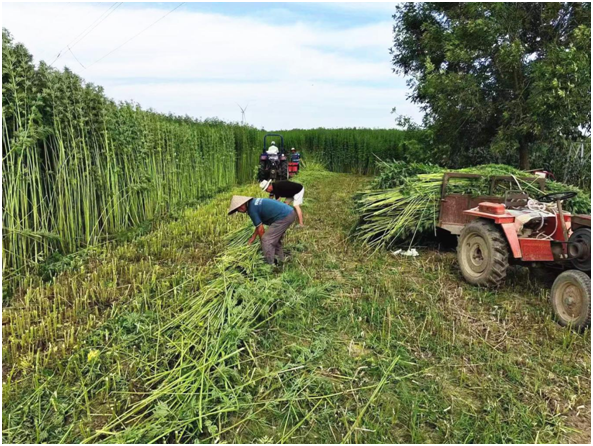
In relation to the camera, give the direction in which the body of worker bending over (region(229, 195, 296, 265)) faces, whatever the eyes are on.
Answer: to the viewer's left

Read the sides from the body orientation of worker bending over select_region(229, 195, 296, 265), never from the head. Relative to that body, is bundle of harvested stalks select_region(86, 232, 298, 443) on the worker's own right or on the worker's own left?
on the worker's own left

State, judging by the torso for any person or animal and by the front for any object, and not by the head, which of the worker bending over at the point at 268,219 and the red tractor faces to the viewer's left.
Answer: the worker bending over

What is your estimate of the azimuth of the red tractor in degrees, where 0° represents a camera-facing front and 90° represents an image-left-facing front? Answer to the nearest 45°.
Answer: approximately 315°

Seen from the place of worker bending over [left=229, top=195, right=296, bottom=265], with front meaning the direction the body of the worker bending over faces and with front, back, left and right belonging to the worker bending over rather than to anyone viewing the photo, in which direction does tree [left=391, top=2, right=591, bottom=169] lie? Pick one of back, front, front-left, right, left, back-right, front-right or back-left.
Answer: back-right

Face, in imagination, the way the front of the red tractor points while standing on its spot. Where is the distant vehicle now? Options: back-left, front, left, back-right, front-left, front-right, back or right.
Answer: back

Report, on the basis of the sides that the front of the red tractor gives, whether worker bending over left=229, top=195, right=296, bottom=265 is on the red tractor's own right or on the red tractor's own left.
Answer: on the red tractor's own right

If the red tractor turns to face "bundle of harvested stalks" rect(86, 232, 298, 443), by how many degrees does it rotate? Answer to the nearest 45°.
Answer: approximately 90° to its right

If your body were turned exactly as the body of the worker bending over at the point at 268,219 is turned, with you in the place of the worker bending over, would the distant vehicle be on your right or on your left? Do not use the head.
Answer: on your right

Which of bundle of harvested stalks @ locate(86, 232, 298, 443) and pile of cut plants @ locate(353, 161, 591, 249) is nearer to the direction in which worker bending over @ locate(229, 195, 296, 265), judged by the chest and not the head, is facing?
the bundle of harvested stalks
